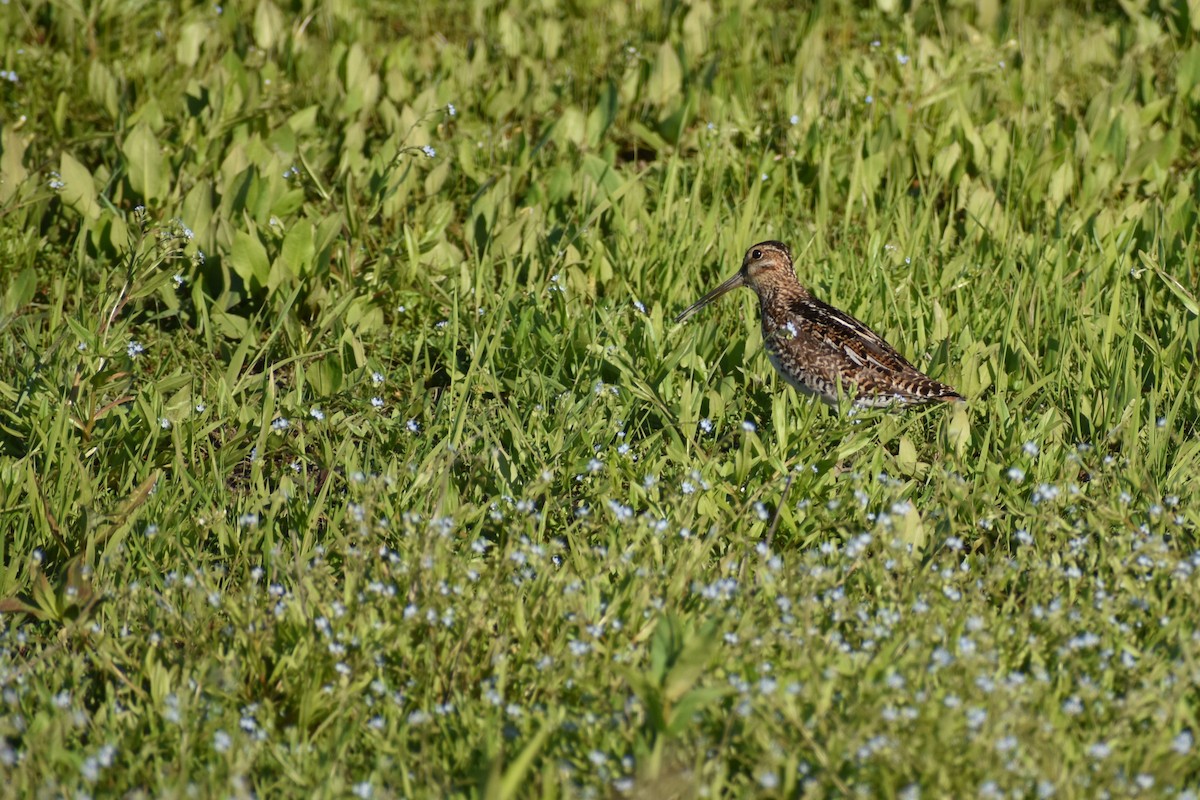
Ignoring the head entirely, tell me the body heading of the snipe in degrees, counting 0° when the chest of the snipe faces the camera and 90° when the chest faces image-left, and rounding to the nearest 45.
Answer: approximately 90°
